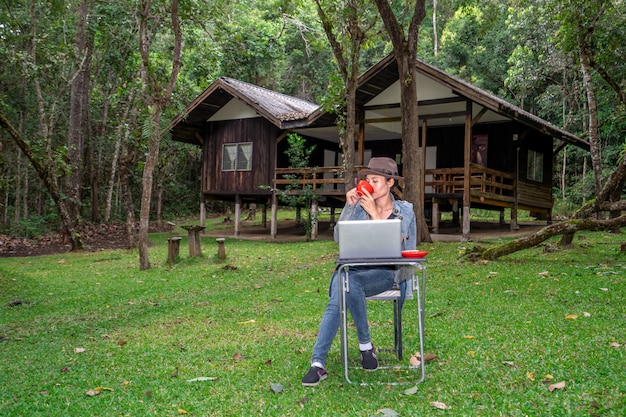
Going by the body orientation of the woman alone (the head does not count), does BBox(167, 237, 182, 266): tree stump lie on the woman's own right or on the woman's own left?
on the woman's own right

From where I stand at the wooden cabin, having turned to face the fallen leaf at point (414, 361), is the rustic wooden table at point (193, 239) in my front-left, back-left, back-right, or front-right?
front-right

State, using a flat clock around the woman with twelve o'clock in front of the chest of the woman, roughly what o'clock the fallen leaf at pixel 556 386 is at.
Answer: The fallen leaf is roughly at 8 o'clock from the woman.

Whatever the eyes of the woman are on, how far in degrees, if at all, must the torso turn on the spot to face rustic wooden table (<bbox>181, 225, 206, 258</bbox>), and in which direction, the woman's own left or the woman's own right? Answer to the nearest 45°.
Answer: approximately 90° to the woman's own right

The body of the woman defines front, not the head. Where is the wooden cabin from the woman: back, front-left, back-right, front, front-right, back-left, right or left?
back-right

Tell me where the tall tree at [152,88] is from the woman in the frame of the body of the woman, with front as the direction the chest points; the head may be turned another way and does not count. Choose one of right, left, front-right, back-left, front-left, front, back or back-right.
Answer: right

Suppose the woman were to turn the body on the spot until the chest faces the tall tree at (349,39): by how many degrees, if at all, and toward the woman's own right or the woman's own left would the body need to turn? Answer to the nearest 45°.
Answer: approximately 135° to the woman's own right

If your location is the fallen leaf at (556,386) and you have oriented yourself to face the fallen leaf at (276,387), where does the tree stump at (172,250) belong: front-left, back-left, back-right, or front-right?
front-right

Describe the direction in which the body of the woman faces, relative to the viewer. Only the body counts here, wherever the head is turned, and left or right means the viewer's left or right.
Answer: facing the viewer and to the left of the viewer
